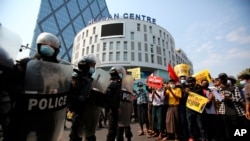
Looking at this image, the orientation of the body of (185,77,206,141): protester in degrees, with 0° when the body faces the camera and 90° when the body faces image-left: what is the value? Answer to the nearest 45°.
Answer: approximately 45°

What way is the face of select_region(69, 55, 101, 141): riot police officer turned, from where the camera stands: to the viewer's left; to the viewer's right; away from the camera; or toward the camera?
to the viewer's right

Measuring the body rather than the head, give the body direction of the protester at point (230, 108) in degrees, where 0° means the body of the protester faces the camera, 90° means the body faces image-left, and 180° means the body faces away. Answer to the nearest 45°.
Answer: approximately 45°

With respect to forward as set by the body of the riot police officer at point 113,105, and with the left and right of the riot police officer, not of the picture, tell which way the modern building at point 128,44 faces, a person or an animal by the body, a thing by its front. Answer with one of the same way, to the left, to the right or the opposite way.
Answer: to the right

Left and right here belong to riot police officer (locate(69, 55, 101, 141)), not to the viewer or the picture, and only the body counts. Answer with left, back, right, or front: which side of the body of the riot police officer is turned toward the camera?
right

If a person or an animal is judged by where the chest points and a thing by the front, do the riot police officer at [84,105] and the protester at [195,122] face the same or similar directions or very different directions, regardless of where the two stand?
very different directions
